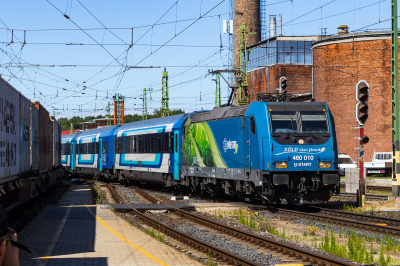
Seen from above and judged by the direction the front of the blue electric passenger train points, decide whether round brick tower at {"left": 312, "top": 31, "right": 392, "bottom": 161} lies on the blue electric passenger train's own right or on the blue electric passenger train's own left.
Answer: on the blue electric passenger train's own left

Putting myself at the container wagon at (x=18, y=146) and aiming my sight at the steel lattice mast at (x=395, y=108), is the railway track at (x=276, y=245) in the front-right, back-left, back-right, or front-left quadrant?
front-right

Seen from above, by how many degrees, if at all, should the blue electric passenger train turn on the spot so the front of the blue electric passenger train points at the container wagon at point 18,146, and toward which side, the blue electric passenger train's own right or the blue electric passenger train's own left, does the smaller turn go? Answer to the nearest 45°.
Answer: approximately 135° to the blue electric passenger train's own right

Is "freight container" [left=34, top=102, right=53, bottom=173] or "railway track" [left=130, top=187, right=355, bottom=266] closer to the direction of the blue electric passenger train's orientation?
the railway track

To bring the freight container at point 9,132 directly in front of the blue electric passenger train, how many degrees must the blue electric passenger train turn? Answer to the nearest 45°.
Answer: approximately 90° to its right

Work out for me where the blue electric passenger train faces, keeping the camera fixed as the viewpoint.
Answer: facing the viewer and to the right of the viewer

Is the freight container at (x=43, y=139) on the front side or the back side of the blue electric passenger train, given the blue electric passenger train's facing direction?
on the back side

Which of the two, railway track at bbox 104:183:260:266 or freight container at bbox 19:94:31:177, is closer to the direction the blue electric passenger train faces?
the railway track
